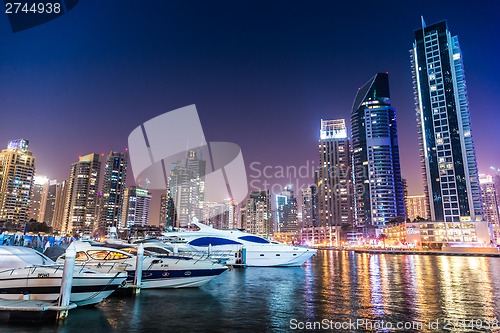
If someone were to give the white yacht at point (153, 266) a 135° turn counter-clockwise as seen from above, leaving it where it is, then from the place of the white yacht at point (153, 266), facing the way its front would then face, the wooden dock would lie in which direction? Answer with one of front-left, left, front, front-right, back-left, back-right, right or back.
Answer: left

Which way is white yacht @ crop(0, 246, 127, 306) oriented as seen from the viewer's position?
to the viewer's right

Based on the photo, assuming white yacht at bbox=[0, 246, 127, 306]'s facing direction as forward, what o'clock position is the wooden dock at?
The wooden dock is roughly at 4 o'clock from the white yacht.

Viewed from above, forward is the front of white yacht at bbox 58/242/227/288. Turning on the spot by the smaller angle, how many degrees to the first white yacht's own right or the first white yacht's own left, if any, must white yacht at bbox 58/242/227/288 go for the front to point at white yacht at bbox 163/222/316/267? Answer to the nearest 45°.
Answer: approximately 45° to the first white yacht's own left

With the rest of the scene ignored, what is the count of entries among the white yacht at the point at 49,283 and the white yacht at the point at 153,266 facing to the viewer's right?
2

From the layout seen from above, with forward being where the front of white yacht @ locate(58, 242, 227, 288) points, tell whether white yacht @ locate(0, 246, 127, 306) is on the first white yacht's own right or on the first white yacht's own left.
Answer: on the first white yacht's own right

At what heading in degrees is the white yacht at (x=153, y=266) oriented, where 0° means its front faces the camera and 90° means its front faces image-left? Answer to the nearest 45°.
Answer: approximately 270°

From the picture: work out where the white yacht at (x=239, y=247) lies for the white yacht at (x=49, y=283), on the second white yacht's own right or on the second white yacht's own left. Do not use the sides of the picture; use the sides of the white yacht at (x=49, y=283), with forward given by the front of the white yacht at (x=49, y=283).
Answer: on the second white yacht's own left
